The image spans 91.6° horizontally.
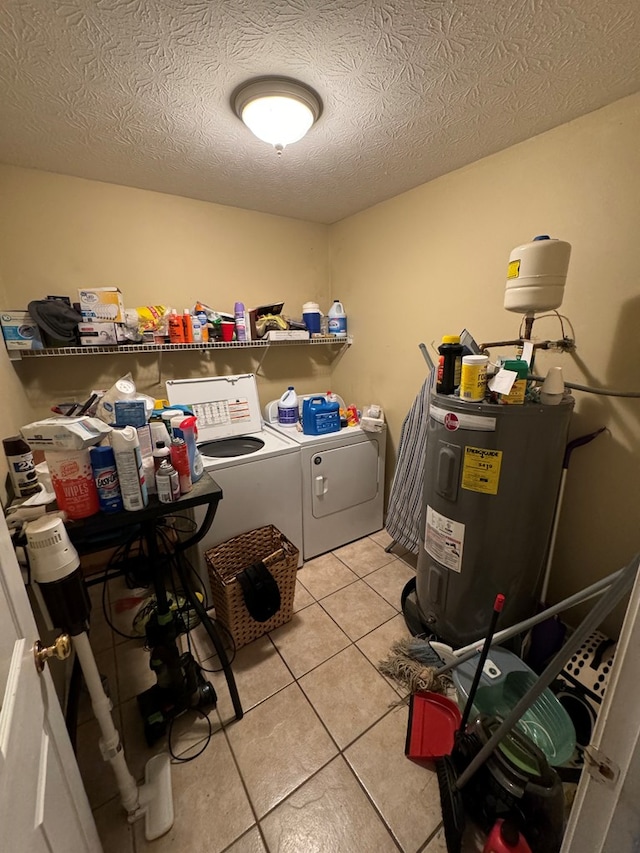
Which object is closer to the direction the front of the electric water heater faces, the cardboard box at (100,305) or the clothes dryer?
the cardboard box

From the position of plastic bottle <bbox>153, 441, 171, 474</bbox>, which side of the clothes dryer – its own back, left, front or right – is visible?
right

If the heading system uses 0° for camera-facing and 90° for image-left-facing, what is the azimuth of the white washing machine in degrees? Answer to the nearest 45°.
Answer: approximately 315°
